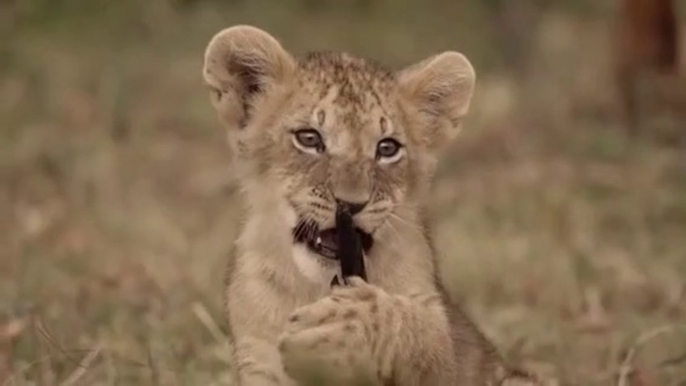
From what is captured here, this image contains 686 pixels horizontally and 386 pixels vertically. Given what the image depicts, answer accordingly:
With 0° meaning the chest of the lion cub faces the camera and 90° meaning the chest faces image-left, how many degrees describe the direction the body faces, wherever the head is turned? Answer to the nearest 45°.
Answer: approximately 0°

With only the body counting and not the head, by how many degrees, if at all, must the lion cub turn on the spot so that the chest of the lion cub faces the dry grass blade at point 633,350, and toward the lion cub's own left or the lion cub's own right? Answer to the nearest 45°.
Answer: approximately 135° to the lion cub's own left

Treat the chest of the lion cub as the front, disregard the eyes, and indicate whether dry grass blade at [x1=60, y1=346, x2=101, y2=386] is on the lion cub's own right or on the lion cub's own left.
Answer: on the lion cub's own right
